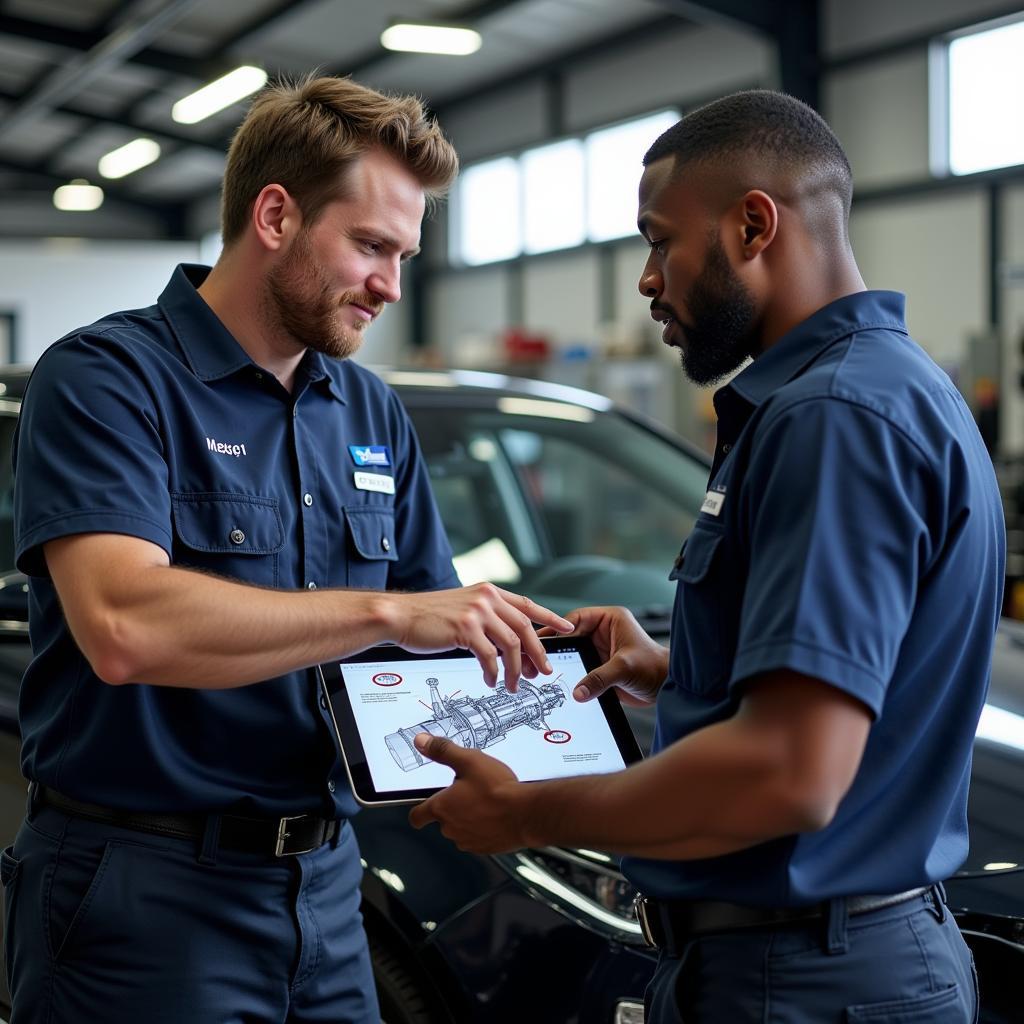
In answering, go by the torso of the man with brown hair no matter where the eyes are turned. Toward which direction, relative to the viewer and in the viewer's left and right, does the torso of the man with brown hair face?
facing the viewer and to the right of the viewer

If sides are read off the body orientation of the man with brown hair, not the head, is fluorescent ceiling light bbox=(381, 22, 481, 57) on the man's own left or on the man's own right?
on the man's own left

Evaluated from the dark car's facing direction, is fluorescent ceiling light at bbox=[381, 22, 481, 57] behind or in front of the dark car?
behind

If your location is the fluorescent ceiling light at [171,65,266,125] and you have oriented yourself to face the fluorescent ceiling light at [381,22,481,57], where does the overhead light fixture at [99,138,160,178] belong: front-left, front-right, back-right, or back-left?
back-left

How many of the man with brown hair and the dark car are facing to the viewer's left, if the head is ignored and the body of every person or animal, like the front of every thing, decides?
0

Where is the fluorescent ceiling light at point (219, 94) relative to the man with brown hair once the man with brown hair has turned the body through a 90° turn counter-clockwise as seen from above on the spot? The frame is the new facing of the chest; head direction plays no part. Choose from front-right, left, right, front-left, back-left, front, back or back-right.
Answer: front-left

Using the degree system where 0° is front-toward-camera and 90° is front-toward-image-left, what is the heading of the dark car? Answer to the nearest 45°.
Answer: approximately 315°

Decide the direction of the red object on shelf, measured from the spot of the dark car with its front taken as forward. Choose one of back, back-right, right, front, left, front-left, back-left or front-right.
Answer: back-left
